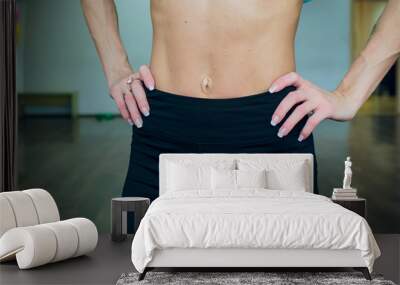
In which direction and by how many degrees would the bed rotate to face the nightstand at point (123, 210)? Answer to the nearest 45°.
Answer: approximately 135° to its right

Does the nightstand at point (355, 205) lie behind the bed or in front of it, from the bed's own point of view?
behind

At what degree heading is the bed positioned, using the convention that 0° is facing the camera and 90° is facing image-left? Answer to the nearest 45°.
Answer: approximately 0°
